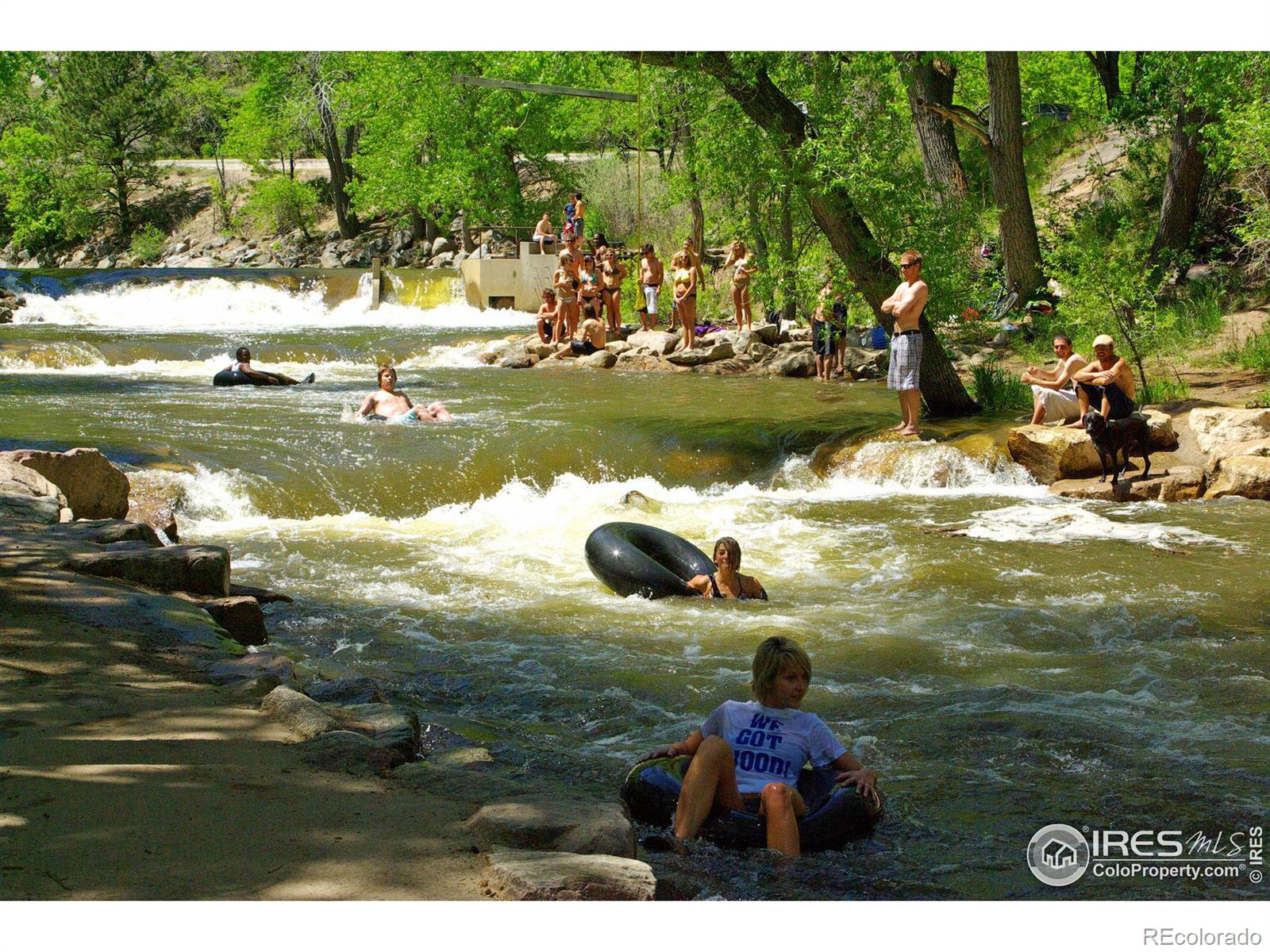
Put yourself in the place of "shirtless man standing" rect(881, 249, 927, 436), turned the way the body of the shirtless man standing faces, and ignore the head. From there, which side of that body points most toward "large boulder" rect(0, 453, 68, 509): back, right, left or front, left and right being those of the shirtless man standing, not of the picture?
front

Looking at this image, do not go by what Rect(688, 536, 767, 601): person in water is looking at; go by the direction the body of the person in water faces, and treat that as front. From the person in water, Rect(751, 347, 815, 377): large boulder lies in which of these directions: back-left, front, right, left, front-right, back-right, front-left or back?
back

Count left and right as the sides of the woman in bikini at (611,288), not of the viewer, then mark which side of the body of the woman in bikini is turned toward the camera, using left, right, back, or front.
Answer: front

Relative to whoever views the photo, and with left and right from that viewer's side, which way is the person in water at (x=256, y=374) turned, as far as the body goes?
facing to the right of the viewer

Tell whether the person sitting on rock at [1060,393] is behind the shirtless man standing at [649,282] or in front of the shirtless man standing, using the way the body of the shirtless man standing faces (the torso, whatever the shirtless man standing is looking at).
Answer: in front

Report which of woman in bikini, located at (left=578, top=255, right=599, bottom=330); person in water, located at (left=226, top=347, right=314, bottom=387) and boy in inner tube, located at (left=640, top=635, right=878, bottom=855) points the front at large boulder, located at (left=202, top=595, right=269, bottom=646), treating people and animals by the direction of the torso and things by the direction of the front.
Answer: the woman in bikini

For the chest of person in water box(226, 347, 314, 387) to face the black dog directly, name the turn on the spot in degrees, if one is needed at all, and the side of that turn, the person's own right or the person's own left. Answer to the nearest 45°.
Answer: approximately 45° to the person's own right

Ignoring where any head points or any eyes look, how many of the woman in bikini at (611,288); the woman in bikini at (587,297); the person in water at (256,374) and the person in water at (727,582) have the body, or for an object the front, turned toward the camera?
3

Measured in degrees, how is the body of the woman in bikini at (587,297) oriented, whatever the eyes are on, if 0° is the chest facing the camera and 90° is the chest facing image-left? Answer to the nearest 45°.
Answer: approximately 0°

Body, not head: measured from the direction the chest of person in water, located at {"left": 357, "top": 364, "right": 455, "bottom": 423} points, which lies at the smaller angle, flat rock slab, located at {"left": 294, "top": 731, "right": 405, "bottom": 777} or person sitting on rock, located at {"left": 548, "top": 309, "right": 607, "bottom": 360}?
the flat rock slab

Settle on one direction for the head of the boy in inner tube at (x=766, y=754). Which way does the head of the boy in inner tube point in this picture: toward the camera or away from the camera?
toward the camera

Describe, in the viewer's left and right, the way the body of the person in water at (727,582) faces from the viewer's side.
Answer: facing the viewer

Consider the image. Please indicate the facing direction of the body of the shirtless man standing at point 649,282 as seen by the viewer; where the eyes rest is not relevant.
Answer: toward the camera

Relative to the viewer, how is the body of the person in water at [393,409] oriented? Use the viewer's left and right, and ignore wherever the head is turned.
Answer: facing the viewer and to the right of the viewer

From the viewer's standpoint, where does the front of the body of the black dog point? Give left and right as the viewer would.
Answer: facing the viewer and to the left of the viewer

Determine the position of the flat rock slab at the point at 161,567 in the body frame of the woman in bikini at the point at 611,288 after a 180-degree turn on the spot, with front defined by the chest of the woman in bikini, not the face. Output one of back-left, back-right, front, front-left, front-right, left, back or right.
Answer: back

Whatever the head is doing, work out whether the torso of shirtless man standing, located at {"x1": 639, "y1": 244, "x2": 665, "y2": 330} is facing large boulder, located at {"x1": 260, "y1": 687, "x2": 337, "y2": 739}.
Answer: yes
